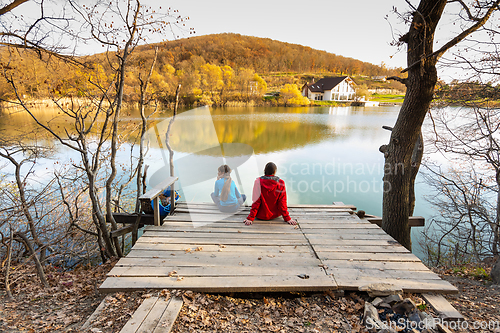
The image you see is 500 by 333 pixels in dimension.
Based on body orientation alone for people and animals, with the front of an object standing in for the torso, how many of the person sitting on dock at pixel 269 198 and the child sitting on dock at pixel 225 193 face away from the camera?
2

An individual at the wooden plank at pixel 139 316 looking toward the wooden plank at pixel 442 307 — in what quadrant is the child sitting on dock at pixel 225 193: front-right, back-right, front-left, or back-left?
front-left

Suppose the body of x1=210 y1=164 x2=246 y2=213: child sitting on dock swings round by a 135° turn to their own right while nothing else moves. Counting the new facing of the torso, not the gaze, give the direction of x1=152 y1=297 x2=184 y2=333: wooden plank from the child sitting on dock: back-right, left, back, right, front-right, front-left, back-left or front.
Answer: front-right

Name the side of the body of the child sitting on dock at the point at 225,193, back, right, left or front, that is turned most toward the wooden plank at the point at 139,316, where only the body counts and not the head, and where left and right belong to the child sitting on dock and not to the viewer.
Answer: back

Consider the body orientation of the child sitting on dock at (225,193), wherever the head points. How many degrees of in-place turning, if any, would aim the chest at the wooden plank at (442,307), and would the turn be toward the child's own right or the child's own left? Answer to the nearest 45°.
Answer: approximately 135° to the child's own right

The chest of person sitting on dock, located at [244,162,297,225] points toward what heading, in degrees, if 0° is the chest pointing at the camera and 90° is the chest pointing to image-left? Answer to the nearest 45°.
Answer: approximately 180°

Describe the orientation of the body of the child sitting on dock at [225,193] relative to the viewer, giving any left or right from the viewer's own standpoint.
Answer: facing away from the viewer

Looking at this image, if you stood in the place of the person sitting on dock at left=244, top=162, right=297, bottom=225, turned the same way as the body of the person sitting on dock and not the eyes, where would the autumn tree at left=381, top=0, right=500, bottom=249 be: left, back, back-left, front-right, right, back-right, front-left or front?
right

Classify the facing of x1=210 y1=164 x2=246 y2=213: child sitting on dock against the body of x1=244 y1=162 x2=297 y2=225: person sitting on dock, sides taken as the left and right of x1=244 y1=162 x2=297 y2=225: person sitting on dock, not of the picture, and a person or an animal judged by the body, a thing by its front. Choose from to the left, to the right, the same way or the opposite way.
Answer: the same way

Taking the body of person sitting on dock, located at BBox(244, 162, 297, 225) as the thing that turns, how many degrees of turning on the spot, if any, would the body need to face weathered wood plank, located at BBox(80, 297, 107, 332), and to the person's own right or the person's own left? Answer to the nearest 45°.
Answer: approximately 135° to the person's own left
